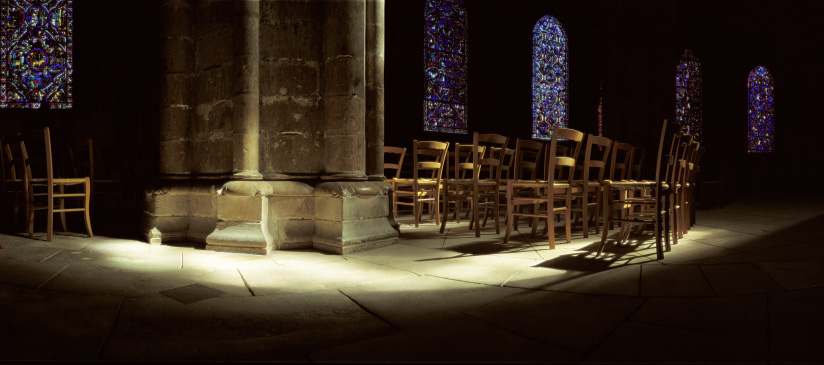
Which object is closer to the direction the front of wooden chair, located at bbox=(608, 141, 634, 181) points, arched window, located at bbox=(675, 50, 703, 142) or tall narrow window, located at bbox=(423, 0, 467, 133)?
the tall narrow window

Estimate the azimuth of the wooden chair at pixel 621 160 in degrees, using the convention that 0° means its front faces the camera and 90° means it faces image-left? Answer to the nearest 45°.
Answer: approximately 135°

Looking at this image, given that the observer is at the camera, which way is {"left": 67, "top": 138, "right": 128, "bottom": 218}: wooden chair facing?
facing away from the viewer and to the right of the viewer

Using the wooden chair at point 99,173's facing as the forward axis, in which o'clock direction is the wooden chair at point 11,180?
the wooden chair at point 11,180 is roughly at 5 o'clock from the wooden chair at point 99,173.

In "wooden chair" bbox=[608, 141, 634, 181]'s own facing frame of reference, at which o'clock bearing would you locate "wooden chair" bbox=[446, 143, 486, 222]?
"wooden chair" bbox=[446, 143, 486, 222] is roughly at 11 o'clock from "wooden chair" bbox=[608, 141, 634, 181].

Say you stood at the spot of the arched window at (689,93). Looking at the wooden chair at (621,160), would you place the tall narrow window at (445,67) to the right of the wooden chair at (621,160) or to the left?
right

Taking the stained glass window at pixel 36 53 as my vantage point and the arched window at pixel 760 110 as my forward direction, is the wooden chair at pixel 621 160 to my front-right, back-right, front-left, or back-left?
front-right

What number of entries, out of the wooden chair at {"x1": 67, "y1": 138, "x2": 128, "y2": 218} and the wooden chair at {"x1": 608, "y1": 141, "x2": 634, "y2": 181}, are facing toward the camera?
0
